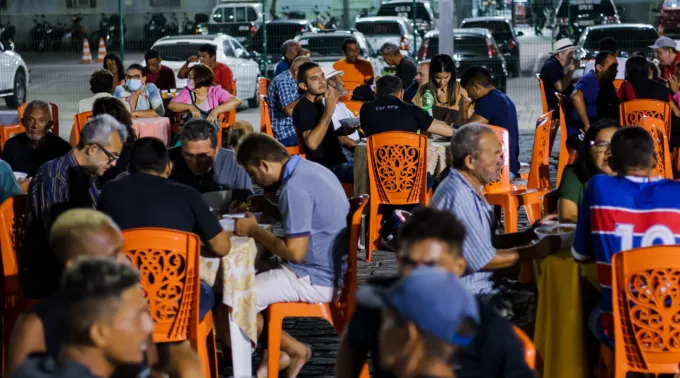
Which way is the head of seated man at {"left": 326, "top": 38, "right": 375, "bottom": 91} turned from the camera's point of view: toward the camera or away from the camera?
toward the camera

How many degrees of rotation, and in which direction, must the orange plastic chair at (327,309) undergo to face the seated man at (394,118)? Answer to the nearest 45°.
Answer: approximately 90° to its right

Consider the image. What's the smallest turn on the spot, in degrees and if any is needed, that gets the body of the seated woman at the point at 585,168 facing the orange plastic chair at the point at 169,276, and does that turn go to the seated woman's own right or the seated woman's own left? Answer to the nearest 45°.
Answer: approximately 90° to the seated woman's own right

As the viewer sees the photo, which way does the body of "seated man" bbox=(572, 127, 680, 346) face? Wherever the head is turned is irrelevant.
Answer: away from the camera

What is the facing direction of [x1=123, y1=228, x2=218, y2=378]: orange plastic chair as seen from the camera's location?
facing away from the viewer and to the right of the viewer

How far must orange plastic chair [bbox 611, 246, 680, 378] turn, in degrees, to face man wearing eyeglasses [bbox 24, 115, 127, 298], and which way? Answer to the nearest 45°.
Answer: approximately 90° to its left

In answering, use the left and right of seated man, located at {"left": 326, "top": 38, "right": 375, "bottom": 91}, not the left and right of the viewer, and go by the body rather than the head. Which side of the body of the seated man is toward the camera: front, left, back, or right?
front

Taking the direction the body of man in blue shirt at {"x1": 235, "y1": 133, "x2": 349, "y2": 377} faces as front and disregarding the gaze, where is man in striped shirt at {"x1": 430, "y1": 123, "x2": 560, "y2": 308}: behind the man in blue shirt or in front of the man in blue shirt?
behind

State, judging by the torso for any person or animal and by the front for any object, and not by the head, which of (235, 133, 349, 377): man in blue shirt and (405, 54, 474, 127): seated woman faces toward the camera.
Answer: the seated woman

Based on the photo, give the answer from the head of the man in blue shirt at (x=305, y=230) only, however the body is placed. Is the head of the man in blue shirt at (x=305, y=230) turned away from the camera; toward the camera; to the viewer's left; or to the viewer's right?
to the viewer's left

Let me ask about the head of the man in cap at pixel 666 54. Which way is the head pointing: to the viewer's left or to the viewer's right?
to the viewer's left

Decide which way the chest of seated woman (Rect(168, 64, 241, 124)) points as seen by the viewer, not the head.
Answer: toward the camera

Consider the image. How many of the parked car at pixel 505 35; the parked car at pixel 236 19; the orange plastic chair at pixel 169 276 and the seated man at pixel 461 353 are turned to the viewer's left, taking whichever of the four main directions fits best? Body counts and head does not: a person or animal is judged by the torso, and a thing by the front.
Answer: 0

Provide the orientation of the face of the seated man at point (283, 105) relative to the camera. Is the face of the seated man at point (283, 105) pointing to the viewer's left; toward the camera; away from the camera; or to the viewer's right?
to the viewer's right

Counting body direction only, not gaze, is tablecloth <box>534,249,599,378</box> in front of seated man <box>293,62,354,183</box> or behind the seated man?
in front

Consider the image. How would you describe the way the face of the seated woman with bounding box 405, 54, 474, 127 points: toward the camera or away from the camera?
toward the camera

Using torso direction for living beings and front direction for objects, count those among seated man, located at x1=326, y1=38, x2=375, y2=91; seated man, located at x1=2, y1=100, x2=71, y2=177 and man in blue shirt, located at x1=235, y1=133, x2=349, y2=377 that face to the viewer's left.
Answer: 1

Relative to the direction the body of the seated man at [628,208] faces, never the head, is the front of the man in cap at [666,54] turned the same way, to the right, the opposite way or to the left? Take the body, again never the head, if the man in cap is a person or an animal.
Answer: to the left

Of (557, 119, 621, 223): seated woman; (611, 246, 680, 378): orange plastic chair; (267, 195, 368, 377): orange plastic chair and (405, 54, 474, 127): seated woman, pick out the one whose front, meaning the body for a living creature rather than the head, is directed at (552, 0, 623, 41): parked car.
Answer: (611, 246, 680, 378): orange plastic chair

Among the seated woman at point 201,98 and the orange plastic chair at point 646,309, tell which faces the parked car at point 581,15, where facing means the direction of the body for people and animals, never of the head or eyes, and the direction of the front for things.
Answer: the orange plastic chair

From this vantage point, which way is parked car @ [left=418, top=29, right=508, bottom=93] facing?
away from the camera
